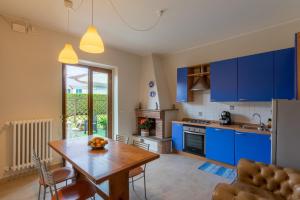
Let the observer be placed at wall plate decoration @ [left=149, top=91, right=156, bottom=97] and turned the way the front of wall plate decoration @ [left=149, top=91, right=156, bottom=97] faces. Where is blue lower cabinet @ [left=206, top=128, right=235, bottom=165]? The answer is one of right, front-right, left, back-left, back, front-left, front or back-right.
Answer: front-left

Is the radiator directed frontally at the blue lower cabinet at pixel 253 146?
no

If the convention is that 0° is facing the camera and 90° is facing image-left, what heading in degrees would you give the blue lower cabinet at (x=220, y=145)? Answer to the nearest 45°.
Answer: approximately 45°

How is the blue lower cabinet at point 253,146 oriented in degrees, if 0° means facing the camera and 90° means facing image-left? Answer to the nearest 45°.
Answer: approximately 45°

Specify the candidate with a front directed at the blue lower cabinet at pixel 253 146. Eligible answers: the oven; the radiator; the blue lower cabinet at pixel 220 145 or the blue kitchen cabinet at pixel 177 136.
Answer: the radiator

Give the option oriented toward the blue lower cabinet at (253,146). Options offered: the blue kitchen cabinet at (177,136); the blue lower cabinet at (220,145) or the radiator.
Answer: the radiator

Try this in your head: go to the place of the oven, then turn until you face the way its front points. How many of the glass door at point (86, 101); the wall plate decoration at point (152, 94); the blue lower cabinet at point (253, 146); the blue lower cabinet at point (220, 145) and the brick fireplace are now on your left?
2

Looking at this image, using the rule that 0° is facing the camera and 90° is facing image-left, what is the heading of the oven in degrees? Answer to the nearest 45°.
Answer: approximately 45°

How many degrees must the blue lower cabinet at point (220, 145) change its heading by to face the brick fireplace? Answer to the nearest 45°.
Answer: approximately 45° to its right

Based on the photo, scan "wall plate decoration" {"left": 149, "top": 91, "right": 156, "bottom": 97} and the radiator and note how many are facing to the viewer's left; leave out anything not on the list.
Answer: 0
